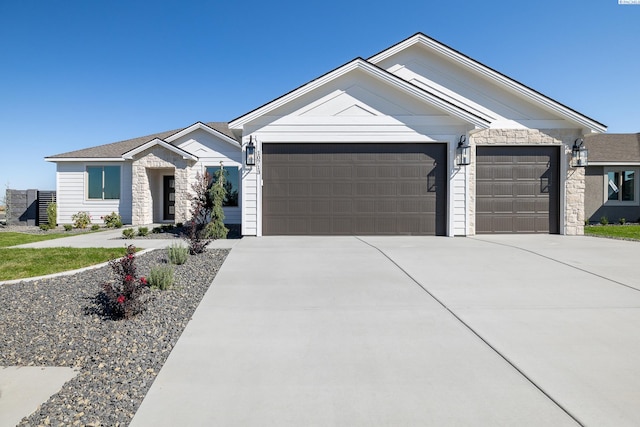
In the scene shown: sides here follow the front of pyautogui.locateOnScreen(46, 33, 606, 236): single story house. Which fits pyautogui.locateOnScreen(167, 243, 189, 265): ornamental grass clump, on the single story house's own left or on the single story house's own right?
on the single story house's own right

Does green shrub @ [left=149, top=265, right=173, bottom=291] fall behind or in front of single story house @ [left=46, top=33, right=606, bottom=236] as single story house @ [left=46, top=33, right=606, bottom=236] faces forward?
in front

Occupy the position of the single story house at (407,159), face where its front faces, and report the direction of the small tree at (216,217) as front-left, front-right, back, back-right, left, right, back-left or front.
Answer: right

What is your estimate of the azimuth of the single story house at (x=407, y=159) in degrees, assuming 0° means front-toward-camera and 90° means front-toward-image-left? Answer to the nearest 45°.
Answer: approximately 0°

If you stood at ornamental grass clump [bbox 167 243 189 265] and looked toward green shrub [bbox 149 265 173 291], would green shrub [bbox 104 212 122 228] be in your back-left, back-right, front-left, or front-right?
back-right

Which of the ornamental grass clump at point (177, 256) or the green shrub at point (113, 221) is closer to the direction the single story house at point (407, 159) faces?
the ornamental grass clump

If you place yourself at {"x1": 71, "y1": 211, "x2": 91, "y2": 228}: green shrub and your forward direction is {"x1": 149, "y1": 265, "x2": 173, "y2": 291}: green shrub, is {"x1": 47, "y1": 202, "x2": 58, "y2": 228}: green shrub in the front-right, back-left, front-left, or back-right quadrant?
back-right
